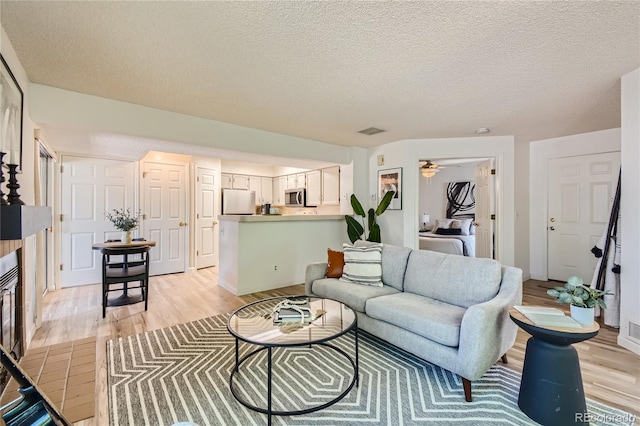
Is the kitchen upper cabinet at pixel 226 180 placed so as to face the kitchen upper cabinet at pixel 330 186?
no

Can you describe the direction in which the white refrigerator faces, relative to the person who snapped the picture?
facing the viewer

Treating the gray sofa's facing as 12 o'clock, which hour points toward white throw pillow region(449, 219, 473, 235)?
The white throw pillow is roughly at 5 o'clock from the gray sofa.

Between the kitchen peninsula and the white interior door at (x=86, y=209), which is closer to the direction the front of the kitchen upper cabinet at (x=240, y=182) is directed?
the kitchen peninsula

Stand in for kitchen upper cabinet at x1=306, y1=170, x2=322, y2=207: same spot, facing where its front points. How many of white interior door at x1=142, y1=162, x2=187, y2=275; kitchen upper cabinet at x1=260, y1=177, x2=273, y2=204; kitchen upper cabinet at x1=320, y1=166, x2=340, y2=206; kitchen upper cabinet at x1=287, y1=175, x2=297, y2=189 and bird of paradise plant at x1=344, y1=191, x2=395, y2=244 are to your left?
2

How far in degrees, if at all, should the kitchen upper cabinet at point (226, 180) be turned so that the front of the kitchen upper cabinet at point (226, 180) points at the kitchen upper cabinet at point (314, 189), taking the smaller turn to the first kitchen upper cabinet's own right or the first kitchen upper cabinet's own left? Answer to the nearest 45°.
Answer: approximately 45° to the first kitchen upper cabinet's own left

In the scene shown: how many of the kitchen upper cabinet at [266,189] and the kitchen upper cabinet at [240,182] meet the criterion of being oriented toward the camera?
2

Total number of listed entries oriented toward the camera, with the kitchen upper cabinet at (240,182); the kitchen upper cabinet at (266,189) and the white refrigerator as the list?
3

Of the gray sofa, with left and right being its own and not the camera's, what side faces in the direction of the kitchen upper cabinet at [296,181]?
right

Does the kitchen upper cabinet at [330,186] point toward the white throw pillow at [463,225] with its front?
no

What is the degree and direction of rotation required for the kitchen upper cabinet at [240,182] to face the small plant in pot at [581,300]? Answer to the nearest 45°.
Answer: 0° — it already faces it

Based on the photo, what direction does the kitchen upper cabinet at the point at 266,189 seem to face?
toward the camera

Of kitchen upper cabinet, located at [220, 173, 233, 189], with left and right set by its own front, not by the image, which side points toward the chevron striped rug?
front

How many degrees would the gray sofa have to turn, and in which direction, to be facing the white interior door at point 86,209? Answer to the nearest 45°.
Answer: approximately 45° to its right

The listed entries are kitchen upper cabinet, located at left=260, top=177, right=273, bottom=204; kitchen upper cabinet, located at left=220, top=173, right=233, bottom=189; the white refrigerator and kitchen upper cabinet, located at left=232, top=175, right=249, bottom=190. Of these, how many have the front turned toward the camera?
4

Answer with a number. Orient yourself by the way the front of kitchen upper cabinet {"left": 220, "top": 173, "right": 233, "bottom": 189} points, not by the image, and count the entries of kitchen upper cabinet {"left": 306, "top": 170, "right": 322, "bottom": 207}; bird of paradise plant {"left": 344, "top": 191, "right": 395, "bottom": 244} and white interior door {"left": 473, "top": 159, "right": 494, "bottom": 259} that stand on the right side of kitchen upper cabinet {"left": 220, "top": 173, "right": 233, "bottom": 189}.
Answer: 0

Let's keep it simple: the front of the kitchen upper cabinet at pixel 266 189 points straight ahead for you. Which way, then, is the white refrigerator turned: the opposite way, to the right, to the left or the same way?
the same way

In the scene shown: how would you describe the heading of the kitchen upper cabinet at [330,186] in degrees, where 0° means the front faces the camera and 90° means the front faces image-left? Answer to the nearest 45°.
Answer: approximately 45°
